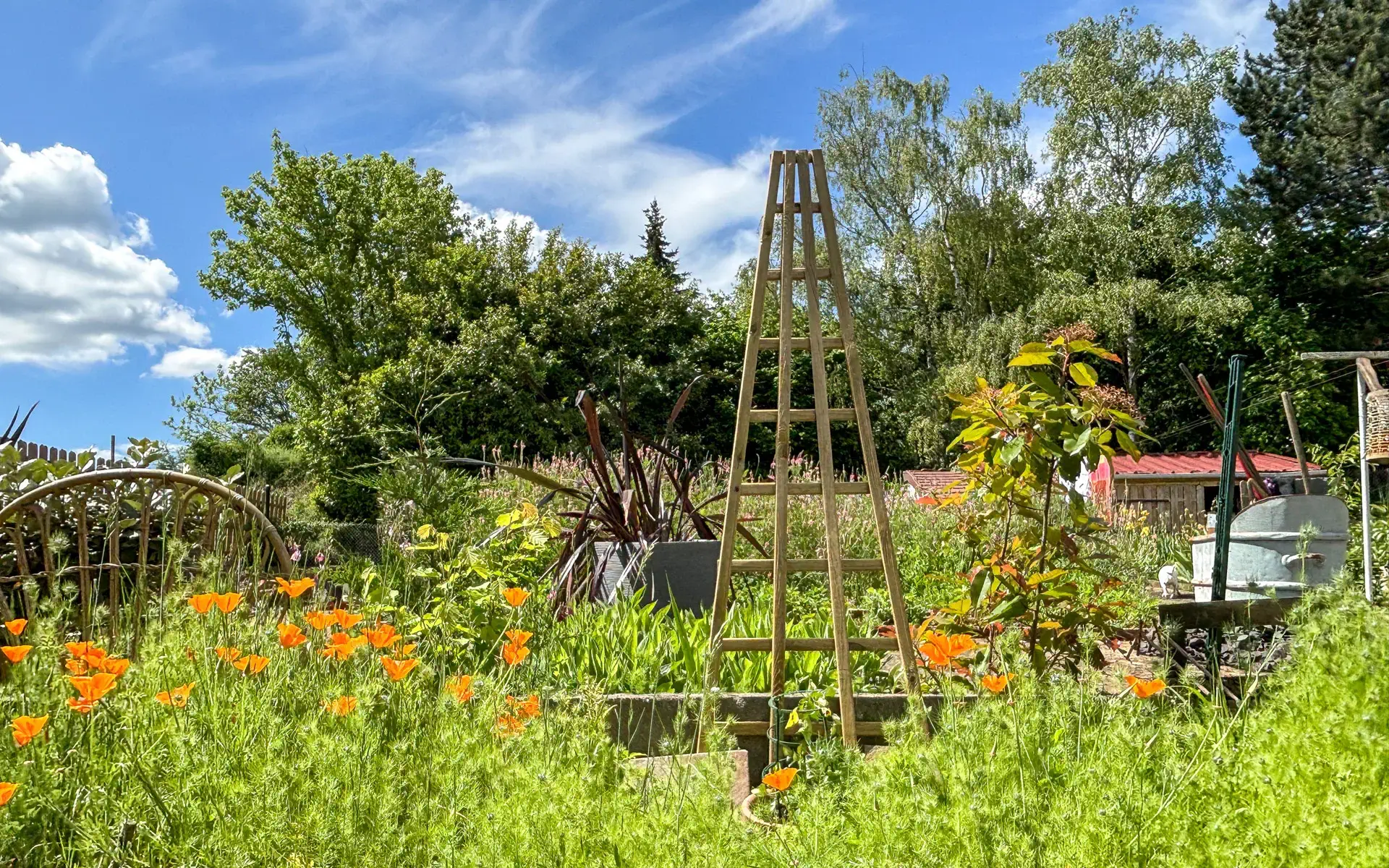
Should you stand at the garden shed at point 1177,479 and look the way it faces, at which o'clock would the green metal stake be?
The green metal stake is roughly at 12 o'clock from the garden shed.

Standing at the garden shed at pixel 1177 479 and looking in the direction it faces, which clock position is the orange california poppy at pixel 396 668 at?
The orange california poppy is roughly at 12 o'clock from the garden shed.

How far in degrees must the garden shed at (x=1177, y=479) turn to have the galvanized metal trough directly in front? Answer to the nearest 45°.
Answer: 0° — it already faces it

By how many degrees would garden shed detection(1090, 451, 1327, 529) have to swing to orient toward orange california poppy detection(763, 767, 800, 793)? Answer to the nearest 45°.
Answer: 0° — it already faces it

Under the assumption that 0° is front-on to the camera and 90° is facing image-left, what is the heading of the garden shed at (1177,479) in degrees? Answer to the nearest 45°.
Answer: approximately 0°

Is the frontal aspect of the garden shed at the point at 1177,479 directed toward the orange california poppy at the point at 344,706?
yes

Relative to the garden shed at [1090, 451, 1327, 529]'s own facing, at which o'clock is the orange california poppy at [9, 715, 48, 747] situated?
The orange california poppy is roughly at 12 o'clock from the garden shed.

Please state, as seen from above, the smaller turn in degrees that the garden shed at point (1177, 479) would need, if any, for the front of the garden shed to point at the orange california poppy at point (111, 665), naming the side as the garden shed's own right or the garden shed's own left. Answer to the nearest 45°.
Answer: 0° — it already faces it
